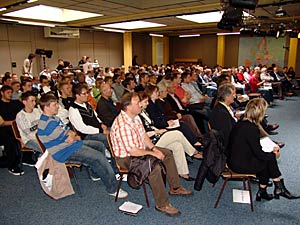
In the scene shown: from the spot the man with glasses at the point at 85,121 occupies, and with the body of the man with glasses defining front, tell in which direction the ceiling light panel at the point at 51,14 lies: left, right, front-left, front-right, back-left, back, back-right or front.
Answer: back-left

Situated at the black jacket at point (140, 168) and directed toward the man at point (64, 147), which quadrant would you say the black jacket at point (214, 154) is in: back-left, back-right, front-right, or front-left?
back-right

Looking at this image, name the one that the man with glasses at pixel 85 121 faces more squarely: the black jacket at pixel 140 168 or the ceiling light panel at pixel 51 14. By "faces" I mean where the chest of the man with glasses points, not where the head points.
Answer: the black jacket

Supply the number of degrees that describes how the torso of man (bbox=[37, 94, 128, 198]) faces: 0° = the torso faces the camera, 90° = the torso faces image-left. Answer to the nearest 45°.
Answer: approximately 270°

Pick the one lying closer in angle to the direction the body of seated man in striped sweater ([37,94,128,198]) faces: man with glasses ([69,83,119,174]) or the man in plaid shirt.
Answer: the man in plaid shirt

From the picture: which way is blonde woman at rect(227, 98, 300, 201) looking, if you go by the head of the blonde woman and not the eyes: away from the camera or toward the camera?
away from the camera
